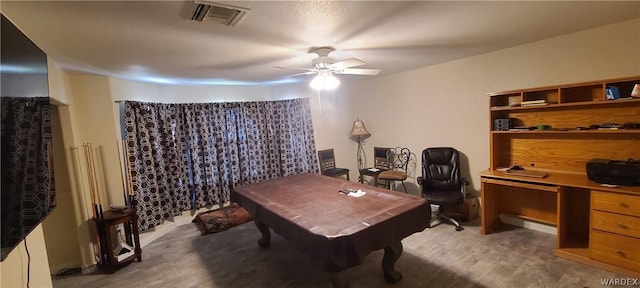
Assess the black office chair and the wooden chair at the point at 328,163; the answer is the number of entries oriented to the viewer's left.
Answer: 0

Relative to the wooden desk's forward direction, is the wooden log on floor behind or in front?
in front

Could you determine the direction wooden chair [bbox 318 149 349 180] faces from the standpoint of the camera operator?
facing the viewer and to the right of the viewer

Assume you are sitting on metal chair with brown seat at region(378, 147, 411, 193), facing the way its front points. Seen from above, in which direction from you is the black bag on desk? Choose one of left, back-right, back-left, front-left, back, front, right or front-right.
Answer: left

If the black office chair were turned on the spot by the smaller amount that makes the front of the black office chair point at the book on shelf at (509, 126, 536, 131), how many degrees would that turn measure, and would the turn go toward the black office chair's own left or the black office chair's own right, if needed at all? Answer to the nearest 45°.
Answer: approximately 90° to the black office chair's own left

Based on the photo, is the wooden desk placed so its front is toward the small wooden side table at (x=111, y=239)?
yes

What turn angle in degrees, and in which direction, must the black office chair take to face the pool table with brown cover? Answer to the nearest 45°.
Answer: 0° — it already faces it

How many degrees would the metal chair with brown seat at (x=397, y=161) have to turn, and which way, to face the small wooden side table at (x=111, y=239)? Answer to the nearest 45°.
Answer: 0° — it already faces it

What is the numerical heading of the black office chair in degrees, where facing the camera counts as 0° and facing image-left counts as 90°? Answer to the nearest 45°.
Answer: approximately 0°
